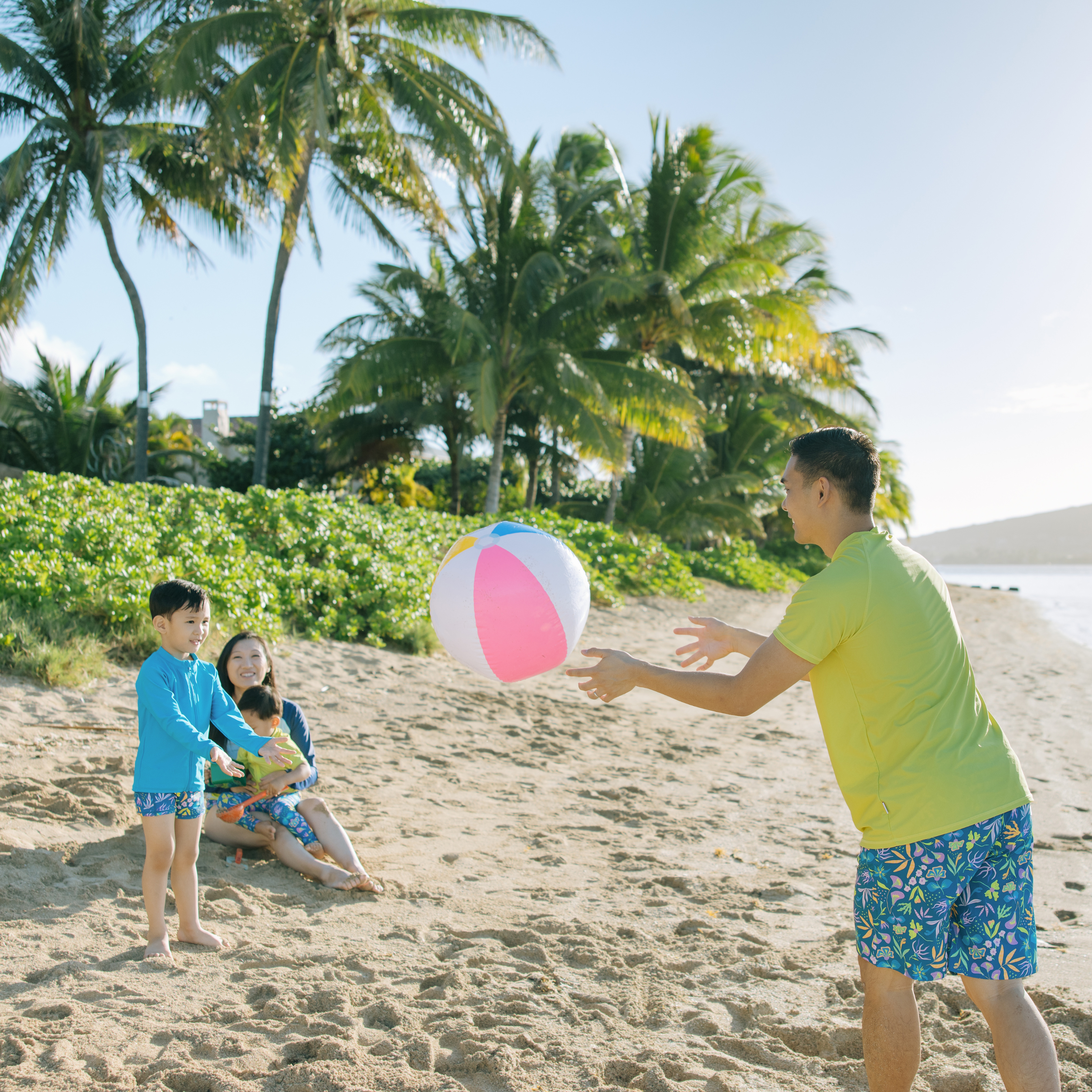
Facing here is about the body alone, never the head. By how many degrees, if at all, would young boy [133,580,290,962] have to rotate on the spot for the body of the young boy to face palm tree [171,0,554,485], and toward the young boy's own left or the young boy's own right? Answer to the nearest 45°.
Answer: approximately 135° to the young boy's own left

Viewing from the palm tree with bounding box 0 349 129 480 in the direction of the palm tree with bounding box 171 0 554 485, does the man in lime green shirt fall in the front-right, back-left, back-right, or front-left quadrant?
front-right

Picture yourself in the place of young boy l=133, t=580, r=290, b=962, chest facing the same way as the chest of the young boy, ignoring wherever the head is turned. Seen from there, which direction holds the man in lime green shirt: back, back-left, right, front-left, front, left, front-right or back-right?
front

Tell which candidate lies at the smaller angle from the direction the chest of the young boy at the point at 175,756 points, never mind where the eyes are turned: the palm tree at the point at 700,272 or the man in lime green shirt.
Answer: the man in lime green shirt

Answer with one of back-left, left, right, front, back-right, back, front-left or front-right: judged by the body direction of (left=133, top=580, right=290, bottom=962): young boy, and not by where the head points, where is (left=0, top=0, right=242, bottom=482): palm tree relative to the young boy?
back-left

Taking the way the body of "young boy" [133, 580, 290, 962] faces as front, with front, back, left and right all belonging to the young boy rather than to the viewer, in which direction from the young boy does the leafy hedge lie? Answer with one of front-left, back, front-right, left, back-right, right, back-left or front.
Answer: back-left

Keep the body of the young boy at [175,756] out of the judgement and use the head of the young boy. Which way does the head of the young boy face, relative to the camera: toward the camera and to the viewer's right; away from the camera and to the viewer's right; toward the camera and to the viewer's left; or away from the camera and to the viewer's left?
toward the camera and to the viewer's right

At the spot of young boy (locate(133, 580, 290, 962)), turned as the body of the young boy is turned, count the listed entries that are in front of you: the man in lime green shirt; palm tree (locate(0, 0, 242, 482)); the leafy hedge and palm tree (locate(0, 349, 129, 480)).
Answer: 1

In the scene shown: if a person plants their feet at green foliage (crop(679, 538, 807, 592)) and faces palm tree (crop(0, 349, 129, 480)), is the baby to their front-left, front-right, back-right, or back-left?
front-left

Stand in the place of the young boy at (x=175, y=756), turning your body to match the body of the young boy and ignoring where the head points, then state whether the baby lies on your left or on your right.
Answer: on your left

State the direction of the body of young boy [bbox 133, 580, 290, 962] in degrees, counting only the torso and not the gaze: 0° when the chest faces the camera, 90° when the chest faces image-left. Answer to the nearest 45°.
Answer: approximately 315°

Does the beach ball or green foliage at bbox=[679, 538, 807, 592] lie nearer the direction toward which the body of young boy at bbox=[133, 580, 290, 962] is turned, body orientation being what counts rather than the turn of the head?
the beach ball
